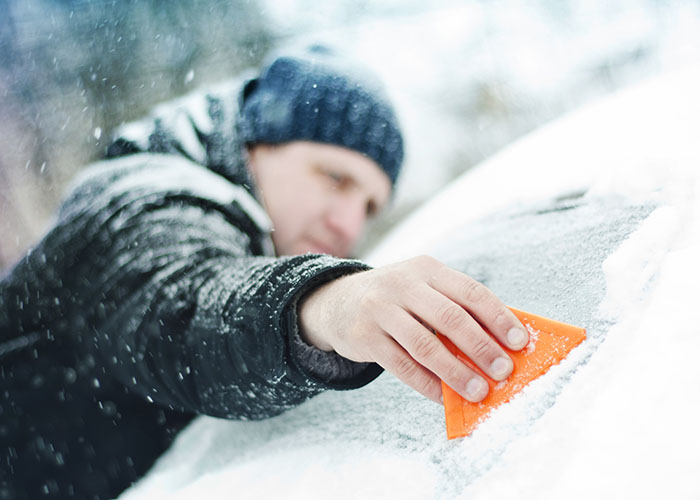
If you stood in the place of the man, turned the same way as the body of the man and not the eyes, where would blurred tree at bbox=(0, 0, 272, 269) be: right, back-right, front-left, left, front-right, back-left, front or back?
back-left

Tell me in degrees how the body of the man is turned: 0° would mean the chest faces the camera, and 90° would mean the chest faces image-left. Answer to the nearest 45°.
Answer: approximately 315°

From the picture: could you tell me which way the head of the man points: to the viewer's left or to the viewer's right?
to the viewer's right
